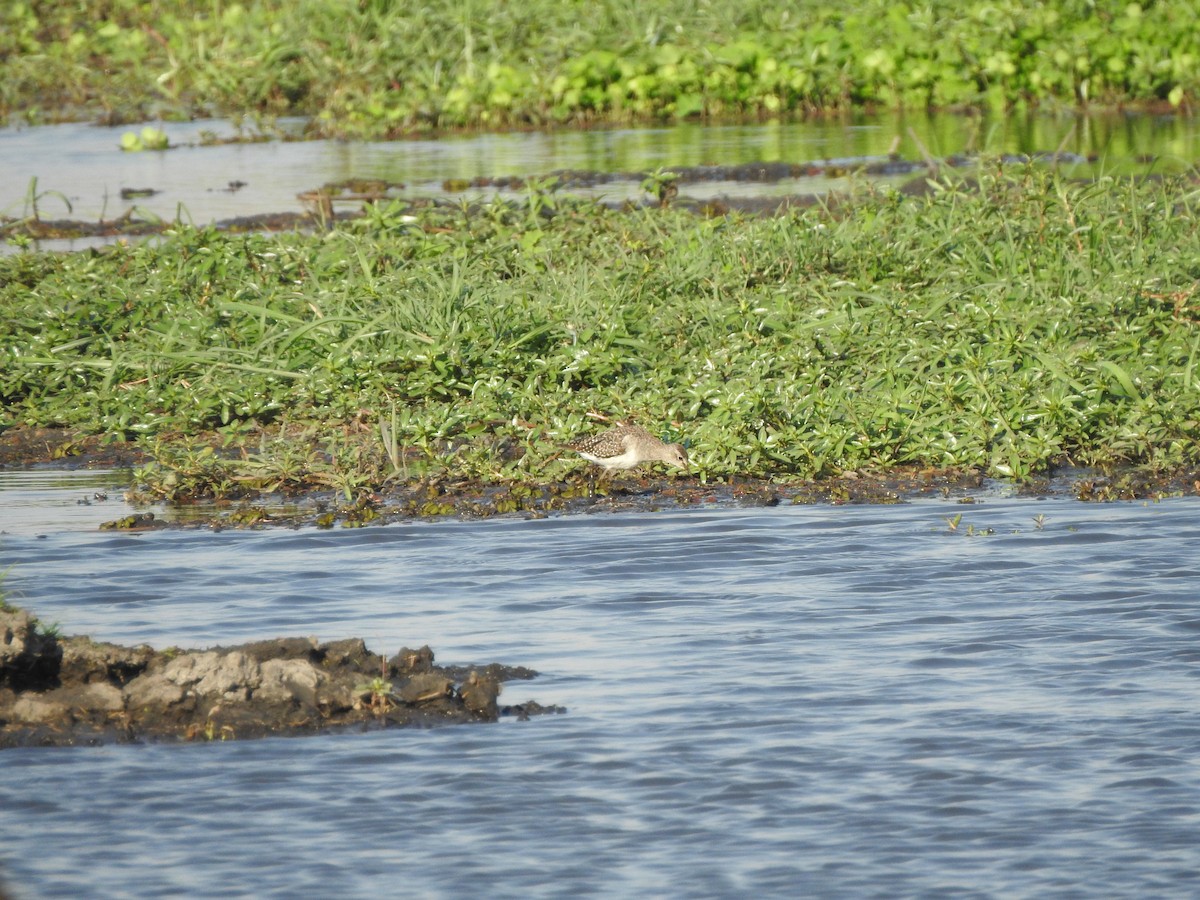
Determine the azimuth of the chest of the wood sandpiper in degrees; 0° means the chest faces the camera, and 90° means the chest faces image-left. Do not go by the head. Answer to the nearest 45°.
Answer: approximately 270°

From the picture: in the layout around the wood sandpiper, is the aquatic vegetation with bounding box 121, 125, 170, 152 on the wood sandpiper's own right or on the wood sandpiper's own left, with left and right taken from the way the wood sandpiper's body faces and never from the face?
on the wood sandpiper's own left
